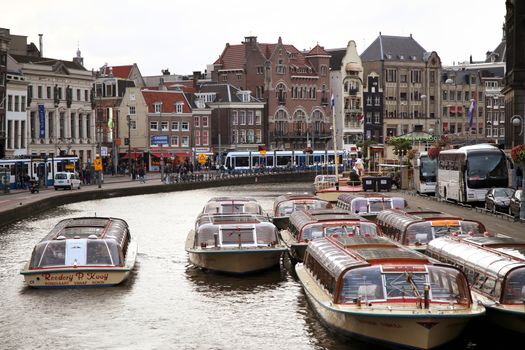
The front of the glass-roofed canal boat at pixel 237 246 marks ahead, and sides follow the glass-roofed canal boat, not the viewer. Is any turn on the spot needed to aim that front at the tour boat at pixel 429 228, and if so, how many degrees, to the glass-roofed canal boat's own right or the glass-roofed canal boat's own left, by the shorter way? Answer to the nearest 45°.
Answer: approximately 90° to the glass-roofed canal boat's own left

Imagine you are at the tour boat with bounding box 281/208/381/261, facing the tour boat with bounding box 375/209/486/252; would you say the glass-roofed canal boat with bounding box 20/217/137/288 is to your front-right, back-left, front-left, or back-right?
back-right

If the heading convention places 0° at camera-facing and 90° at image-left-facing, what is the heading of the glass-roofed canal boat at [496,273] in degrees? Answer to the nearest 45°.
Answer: approximately 315°

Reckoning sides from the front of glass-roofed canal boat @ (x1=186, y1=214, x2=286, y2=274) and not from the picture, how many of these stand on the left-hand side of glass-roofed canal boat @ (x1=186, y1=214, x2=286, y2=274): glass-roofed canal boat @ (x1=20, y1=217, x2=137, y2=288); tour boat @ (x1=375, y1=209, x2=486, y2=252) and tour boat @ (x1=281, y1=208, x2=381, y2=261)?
2

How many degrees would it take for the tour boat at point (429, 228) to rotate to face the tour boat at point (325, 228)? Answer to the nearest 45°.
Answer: approximately 135° to its right

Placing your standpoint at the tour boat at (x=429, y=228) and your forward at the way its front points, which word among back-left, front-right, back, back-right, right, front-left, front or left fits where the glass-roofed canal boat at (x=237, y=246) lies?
back-right
